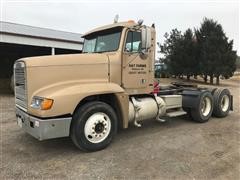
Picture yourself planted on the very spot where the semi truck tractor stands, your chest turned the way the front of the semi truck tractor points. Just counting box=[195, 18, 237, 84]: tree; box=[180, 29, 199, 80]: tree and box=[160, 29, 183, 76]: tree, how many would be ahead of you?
0

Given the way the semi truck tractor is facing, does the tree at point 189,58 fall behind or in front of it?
behind

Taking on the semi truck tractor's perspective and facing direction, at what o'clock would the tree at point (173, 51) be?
The tree is roughly at 5 o'clock from the semi truck tractor.

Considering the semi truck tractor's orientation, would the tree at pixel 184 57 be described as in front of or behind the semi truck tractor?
behind

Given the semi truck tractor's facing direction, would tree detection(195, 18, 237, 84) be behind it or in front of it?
behind

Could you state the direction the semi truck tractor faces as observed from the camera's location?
facing the viewer and to the left of the viewer
